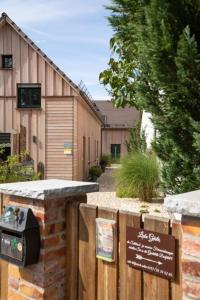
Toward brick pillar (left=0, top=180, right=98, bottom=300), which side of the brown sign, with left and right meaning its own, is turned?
right

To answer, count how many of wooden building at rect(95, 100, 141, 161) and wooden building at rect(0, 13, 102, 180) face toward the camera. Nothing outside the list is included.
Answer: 2

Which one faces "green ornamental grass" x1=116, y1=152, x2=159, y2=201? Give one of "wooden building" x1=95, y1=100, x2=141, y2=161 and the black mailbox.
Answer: the wooden building

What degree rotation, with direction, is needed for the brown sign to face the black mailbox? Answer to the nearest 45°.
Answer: approximately 45° to its right

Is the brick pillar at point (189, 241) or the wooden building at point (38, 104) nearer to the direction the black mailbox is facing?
the brick pillar

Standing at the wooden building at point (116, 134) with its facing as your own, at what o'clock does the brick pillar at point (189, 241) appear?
The brick pillar is roughly at 12 o'clock from the wooden building.

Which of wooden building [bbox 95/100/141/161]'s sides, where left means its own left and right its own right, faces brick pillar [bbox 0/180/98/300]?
front

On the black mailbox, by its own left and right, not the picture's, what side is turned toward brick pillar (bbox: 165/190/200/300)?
left

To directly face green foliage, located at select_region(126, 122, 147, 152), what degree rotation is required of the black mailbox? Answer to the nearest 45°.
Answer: approximately 135° to its right

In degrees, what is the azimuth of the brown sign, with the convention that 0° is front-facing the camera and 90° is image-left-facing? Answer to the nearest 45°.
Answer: approximately 45°

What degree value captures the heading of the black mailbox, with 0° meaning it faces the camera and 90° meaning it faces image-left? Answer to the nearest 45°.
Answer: approximately 45°
